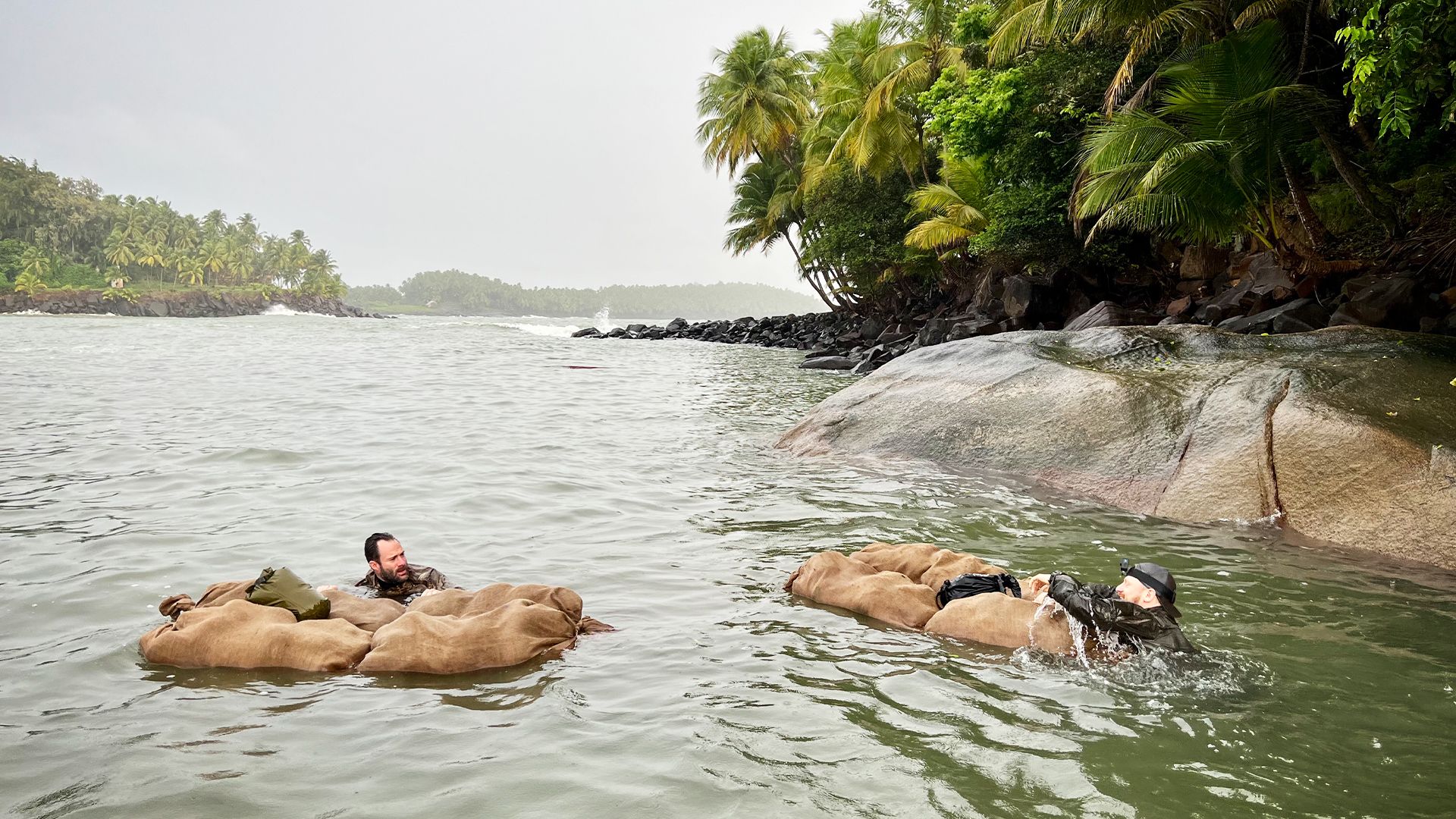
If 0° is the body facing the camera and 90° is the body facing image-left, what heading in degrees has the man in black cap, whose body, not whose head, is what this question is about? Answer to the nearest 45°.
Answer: approximately 90°

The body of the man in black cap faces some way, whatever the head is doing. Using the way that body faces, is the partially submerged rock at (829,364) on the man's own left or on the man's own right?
on the man's own right

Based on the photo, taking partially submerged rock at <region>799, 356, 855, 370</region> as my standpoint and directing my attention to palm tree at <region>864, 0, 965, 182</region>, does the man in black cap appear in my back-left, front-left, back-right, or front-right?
back-right

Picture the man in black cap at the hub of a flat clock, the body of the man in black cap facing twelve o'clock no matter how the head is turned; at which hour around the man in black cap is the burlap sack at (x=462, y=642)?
The burlap sack is roughly at 11 o'clock from the man in black cap.

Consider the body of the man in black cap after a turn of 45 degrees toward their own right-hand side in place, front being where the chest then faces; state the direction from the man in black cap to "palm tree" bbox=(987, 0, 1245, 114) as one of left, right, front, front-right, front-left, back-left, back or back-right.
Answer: front-right

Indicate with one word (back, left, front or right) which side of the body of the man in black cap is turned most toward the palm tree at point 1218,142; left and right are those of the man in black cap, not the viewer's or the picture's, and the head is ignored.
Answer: right

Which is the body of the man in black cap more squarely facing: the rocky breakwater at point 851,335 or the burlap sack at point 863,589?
the burlap sack

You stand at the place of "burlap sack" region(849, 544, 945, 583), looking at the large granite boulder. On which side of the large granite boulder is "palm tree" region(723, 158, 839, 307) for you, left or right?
left
